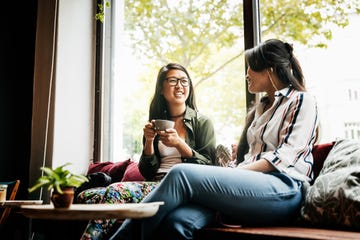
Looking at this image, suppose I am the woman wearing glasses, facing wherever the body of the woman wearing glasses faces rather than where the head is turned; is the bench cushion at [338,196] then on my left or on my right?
on my left

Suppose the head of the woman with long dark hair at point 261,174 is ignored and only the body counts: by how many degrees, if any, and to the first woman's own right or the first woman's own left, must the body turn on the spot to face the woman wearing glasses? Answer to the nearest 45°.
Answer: approximately 45° to the first woman's own right

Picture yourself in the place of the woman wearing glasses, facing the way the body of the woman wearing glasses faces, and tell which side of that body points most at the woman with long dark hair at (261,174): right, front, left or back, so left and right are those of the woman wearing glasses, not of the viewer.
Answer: left

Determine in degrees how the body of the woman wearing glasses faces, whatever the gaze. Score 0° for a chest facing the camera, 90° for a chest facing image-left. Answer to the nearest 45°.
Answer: approximately 45°

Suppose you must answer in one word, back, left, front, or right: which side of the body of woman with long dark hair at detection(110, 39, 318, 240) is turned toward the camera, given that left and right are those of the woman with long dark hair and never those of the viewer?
left

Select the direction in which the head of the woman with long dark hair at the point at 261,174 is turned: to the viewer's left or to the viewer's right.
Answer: to the viewer's left

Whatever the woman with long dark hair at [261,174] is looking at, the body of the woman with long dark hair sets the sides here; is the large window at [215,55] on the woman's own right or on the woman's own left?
on the woman's own right
